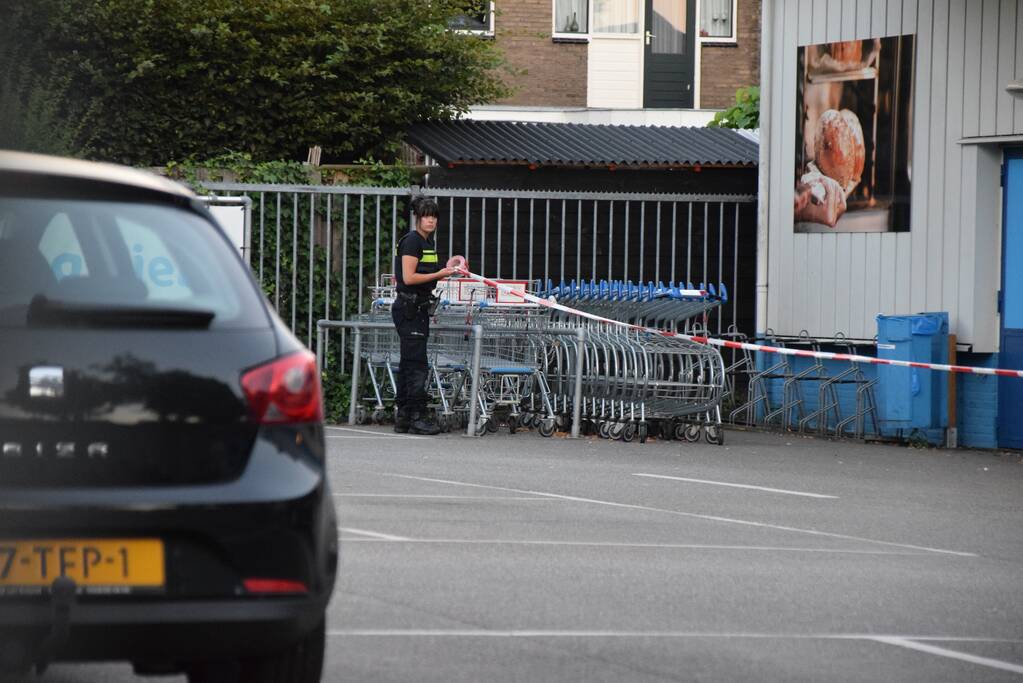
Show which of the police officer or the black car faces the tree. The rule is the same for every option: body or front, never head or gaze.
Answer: the black car

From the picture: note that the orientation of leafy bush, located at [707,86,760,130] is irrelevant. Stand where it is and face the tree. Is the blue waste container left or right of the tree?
left

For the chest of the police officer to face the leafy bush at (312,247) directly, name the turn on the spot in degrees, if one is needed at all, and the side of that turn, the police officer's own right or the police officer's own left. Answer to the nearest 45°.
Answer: approximately 135° to the police officer's own left

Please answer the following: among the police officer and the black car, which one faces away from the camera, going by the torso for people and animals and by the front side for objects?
the black car

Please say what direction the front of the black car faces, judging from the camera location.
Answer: facing away from the viewer

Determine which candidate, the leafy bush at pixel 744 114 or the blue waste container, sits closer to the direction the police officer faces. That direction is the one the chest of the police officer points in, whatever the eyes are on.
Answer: the blue waste container

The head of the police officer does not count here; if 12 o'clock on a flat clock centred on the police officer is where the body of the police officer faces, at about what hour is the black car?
The black car is roughly at 3 o'clock from the police officer.

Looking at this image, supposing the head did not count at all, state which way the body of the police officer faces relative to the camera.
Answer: to the viewer's right

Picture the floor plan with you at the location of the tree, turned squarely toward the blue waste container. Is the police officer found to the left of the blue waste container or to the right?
right

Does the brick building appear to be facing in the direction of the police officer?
yes

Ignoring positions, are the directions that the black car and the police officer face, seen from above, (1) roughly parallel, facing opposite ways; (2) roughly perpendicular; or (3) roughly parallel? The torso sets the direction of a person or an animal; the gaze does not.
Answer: roughly perpendicular

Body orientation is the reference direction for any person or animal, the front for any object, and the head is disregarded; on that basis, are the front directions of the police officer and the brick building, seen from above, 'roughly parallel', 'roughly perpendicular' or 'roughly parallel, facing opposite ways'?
roughly perpendicular

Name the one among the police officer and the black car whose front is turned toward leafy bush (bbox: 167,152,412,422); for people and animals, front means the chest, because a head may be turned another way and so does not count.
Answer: the black car
